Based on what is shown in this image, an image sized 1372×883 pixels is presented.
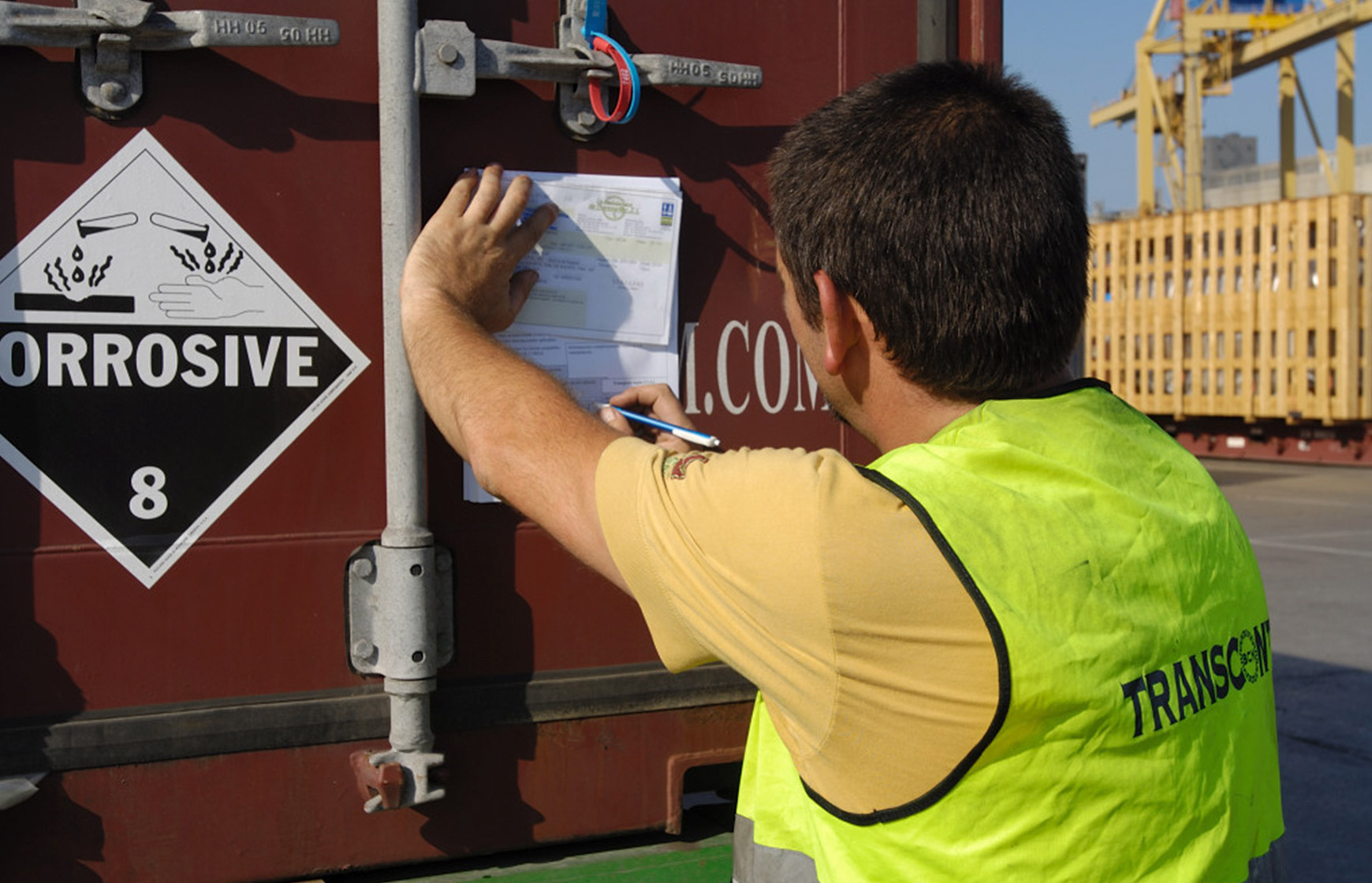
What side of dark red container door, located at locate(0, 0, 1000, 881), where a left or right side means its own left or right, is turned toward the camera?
front

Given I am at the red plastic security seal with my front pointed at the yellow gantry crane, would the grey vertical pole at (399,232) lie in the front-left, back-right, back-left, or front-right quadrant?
back-left

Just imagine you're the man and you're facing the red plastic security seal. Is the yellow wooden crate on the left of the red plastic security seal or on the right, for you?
right

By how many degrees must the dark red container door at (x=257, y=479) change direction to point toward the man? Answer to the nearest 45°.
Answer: approximately 45° to its left

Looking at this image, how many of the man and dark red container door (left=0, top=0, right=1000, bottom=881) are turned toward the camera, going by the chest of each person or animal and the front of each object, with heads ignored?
1

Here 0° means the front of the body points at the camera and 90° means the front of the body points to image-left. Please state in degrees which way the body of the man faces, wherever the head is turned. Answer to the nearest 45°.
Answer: approximately 135°

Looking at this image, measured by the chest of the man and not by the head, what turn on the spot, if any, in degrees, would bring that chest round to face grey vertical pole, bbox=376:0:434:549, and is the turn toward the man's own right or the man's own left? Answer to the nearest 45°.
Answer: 0° — they already face it

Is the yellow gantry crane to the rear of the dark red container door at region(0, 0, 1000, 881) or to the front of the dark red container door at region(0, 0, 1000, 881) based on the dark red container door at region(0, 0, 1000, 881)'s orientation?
to the rear

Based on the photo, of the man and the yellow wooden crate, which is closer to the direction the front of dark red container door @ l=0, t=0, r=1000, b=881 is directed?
the man

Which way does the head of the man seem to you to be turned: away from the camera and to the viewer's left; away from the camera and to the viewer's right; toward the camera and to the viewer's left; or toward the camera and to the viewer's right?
away from the camera and to the viewer's left

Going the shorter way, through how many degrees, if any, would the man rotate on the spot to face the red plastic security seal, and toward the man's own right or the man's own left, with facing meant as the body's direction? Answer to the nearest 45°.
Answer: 0° — they already face it
